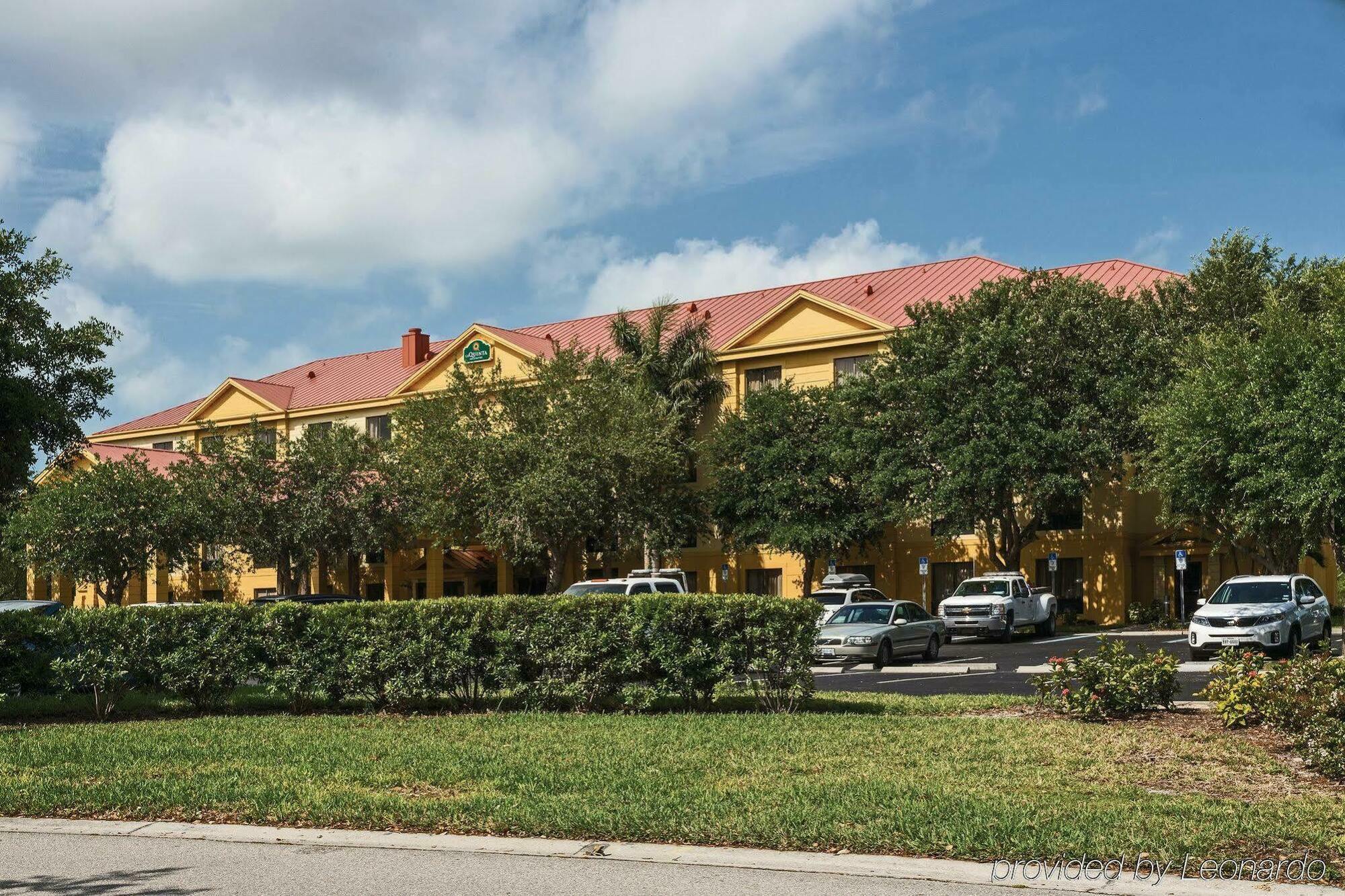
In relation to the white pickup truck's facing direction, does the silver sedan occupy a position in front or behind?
in front

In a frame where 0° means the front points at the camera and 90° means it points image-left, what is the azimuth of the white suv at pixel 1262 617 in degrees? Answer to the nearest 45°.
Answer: approximately 45°

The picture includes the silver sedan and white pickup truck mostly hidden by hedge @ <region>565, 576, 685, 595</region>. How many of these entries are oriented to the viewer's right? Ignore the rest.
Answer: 0

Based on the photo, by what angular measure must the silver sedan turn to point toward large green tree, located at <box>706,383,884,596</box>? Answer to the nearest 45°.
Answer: approximately 135° to its right

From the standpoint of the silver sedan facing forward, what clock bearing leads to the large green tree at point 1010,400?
The large green tree is roughly at 5 o'clock from the silver sedan.

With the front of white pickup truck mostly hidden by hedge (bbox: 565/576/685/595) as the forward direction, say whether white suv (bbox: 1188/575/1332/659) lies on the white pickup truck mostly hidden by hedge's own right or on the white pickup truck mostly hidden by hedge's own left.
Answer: on the white pickup truck mostly hidden by hedge's own left

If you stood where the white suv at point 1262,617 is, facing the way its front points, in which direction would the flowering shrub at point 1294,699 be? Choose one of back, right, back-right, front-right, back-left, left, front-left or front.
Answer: front-left

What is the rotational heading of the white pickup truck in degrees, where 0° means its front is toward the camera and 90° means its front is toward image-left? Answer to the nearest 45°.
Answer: approximately 45°

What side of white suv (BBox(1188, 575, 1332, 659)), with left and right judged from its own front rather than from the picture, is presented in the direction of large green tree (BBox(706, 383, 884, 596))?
right

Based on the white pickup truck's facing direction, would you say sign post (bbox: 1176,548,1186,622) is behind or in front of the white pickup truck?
behind
